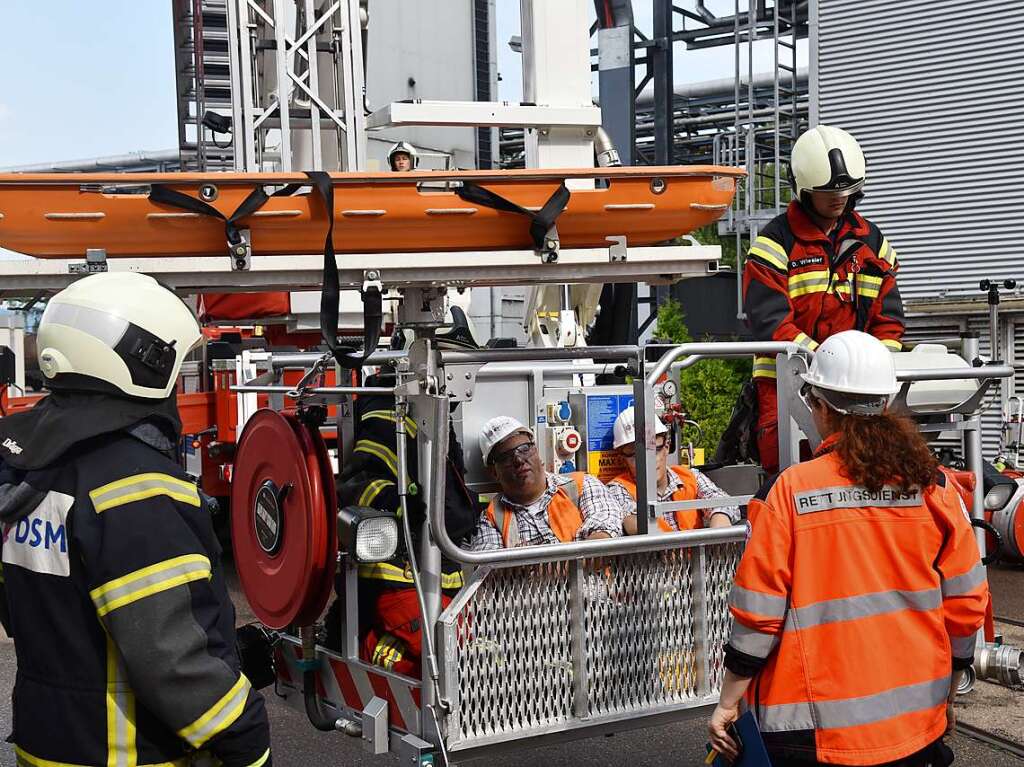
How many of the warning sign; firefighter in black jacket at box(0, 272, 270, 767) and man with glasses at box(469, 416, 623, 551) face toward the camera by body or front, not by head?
2

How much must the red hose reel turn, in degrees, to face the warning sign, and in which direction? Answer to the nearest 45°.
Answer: approximately 180°

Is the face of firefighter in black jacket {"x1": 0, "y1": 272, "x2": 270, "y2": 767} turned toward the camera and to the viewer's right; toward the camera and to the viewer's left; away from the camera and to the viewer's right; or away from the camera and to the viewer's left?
away from the camera and to the viewer's right

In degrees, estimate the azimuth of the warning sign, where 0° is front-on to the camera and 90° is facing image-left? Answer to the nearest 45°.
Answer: approximately 0°

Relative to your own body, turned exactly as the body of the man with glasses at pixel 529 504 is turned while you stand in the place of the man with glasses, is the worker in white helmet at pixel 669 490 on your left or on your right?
on your left

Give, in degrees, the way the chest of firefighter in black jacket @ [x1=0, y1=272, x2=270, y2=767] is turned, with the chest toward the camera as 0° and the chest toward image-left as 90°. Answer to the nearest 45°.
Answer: approximately 225°

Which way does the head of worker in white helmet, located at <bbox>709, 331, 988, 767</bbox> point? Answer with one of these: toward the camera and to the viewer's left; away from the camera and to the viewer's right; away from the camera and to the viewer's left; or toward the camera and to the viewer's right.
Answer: away from the camera and to the viewer's left
